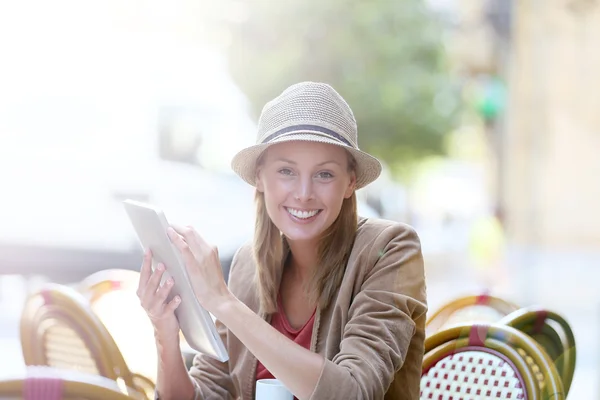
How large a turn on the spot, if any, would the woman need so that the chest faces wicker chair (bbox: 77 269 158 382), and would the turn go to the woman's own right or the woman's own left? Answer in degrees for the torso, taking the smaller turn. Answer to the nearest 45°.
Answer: approximately 90° to the woman's own right

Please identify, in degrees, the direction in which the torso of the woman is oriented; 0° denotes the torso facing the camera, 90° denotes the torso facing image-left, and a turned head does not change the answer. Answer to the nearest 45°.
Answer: approximately 45°

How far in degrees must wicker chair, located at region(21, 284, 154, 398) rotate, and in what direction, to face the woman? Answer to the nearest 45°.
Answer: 0° — it already faces them

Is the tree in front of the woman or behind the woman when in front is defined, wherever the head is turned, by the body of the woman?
behind

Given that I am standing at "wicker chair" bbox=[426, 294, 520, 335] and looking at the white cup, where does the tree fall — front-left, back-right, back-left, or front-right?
back-right
